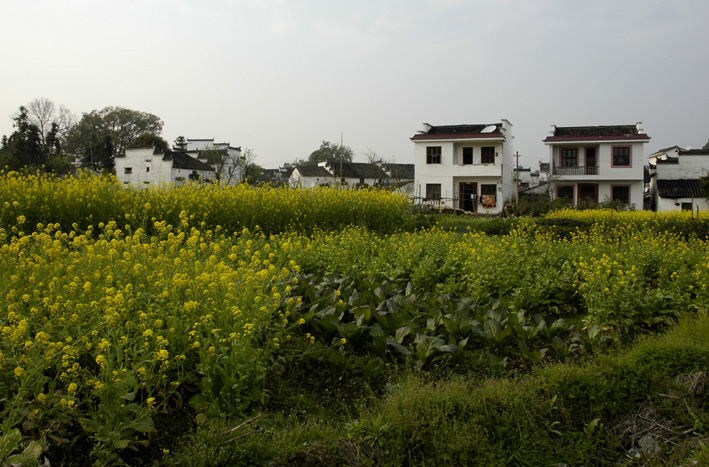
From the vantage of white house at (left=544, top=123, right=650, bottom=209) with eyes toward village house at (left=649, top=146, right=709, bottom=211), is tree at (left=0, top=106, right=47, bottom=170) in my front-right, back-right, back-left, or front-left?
back-left

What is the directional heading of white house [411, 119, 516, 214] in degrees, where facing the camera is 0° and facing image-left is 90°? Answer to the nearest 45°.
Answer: approximately 0°

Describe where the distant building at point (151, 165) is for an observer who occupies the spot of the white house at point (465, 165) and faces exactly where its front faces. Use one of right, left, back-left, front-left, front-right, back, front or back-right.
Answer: right

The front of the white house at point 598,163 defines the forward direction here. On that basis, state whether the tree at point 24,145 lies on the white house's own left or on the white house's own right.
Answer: on the white house's own right

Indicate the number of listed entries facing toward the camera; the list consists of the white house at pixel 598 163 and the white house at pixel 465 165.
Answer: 2

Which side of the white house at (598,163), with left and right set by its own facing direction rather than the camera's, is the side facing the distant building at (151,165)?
right

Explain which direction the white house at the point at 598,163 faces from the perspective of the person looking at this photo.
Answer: facing the viewer

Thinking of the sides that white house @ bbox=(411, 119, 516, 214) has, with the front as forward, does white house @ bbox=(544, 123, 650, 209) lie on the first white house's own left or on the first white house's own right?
on the first white house's own left

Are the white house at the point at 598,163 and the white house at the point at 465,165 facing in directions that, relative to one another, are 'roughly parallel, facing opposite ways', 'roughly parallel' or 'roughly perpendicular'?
roughly parallel

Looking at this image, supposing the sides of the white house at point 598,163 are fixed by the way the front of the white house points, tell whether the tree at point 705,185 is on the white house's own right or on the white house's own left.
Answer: on the white house's own left

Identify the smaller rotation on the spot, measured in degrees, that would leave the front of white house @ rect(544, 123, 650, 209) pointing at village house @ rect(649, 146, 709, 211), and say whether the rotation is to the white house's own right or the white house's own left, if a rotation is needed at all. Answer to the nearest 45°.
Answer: approximately 135° to the white house's own left

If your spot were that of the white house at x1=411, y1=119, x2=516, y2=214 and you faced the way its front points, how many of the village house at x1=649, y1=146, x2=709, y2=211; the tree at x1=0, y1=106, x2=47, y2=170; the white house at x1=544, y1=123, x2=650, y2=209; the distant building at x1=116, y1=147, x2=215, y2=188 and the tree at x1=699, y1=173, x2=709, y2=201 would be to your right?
2
